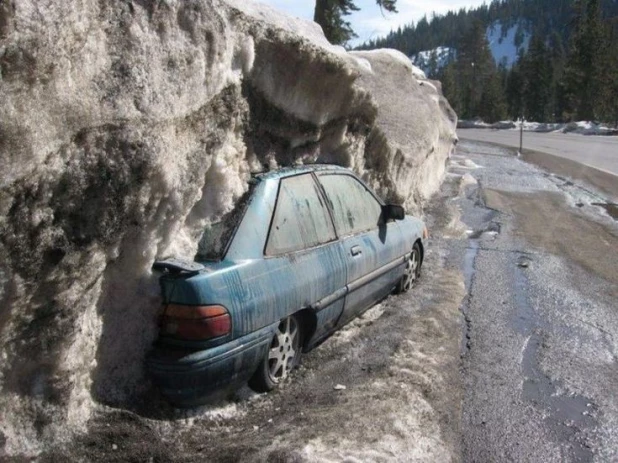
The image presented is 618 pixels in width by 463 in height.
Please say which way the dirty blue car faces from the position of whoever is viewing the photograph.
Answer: facing away from the viewer and to the right of the viewer

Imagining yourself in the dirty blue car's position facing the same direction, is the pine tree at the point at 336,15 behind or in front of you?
in front
